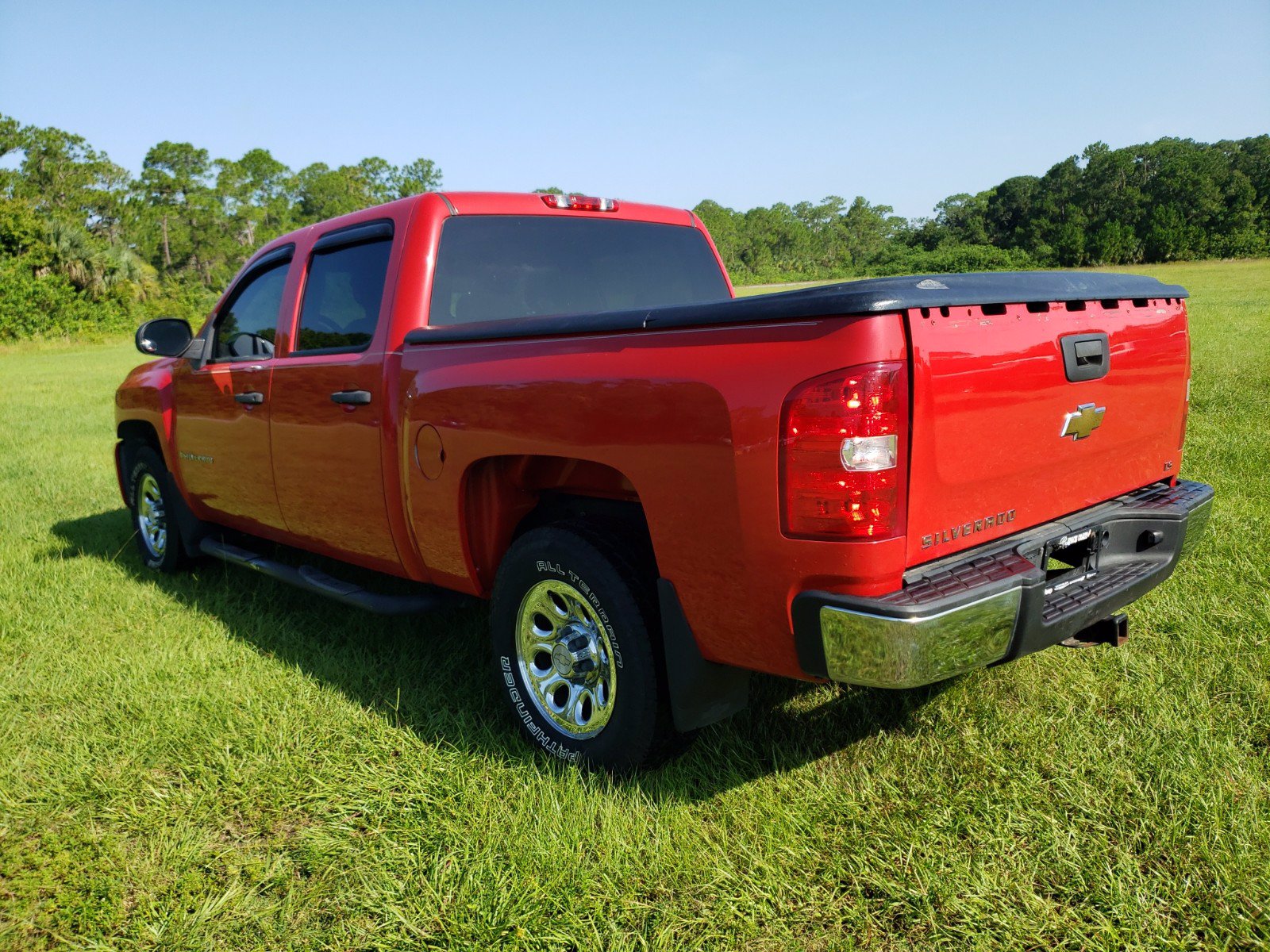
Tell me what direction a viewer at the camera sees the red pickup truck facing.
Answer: facing away from the viewer and to the left of the viewer
